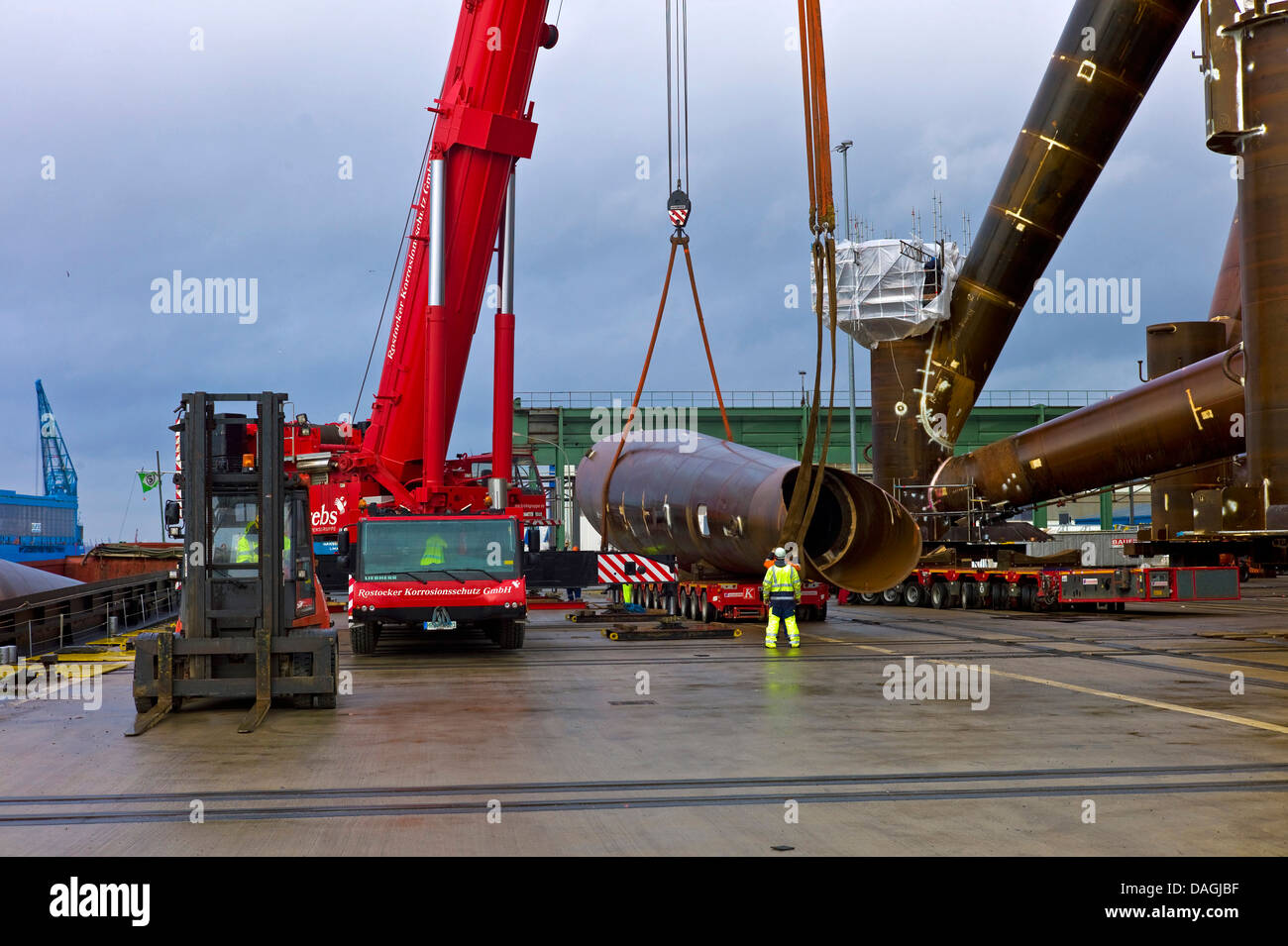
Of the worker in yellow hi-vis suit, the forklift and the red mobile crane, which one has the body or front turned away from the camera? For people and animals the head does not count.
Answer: the worker in yellow hi-vis suit

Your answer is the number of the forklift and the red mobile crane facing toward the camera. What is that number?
2

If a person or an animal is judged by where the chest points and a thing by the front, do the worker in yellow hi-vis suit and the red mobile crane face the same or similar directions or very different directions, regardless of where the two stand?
very different directions

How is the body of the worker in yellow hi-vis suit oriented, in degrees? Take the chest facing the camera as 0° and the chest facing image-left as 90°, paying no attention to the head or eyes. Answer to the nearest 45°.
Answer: approximately 180°

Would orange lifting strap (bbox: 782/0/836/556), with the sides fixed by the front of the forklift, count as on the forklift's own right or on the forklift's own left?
on the forklift's own left

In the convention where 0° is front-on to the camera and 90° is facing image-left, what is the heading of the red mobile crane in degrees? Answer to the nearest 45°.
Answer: approximately 0°

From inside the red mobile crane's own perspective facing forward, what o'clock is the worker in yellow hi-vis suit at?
The worker in yellow hi-vis suit is roughly at 10 o'clock from the red mobile crane.

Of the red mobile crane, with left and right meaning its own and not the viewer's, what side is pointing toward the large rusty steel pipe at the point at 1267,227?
left

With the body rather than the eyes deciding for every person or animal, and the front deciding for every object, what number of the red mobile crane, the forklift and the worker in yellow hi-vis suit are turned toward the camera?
2

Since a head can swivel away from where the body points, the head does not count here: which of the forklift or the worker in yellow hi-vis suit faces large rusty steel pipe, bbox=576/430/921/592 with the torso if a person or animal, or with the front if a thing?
the worker in yellow hi-vis suit
